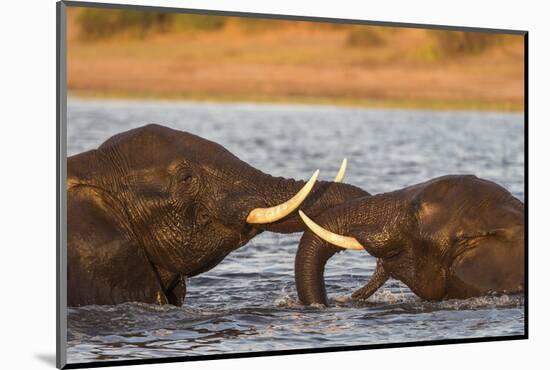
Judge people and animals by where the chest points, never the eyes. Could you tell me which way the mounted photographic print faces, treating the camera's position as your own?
facing the viewer and to the right of the viewer
